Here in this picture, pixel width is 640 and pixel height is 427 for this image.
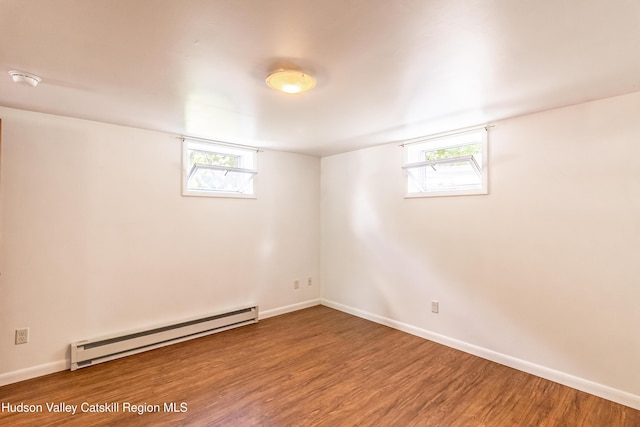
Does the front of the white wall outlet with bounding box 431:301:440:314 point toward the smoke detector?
yes

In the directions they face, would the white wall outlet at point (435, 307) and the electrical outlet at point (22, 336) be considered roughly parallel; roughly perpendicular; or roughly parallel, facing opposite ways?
roughly perpendicular

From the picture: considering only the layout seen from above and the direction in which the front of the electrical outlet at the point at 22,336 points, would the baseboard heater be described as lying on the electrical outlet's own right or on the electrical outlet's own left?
on the electrical outlet's own left

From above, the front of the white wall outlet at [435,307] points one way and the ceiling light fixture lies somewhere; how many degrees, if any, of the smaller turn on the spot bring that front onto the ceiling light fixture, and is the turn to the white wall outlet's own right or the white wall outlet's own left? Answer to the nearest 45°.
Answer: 0° — it already faces it

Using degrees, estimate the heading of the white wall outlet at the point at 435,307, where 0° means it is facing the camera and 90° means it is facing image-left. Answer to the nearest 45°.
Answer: approximately 45°
